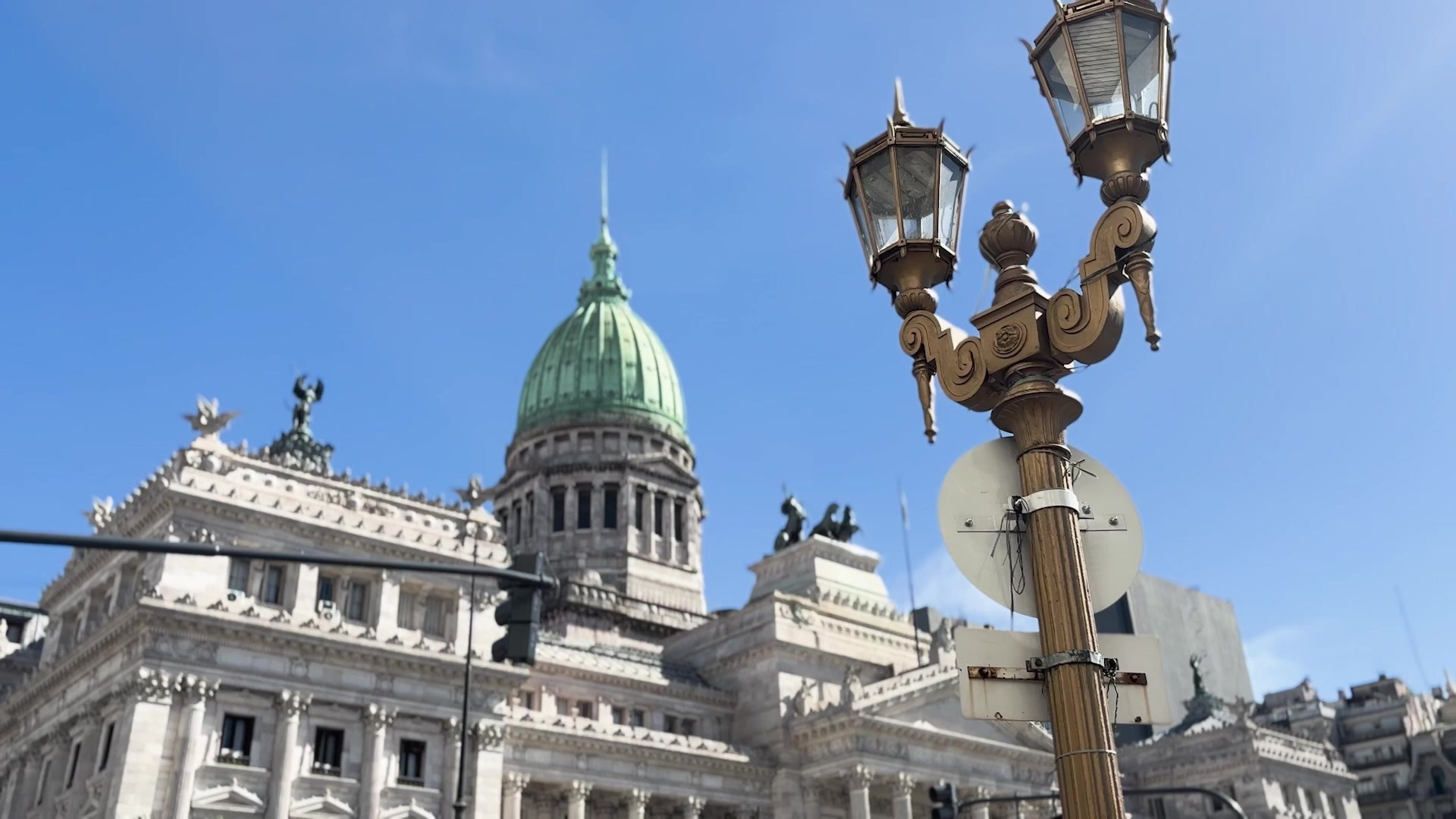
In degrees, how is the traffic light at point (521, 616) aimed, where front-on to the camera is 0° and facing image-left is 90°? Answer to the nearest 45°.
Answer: approximately 135°

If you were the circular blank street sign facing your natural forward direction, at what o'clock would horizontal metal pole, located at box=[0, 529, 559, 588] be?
The horizontal metal pole is roughly at 9 o'clock from the circular blank street sign.

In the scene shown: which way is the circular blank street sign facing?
away from the camera

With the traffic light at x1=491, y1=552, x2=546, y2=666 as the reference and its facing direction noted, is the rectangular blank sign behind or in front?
behind

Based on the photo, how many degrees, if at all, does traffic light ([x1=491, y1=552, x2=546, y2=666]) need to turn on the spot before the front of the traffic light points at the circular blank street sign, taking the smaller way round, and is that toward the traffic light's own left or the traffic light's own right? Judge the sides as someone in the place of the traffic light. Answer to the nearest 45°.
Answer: approximately 90° to the traffic light's own left

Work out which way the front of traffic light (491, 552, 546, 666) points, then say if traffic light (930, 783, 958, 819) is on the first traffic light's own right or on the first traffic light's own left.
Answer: on the first traffic light's own right

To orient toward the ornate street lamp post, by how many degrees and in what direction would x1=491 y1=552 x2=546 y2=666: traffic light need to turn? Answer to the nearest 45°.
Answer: approximately 90° to its left
